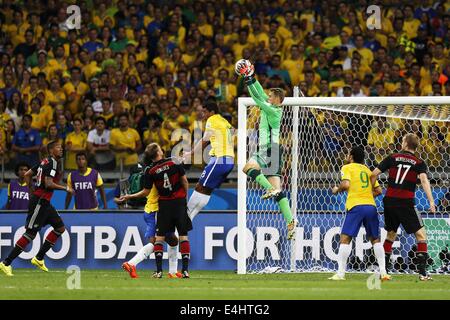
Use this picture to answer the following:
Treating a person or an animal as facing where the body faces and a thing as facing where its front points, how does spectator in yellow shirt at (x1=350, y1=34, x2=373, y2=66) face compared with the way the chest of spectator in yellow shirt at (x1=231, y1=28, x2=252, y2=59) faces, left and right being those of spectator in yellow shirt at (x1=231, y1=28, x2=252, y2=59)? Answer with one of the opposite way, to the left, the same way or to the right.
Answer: the same way

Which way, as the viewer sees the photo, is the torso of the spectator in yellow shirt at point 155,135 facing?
toward the camera

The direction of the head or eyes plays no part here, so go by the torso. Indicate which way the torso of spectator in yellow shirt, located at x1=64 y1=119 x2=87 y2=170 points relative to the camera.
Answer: toward the camera

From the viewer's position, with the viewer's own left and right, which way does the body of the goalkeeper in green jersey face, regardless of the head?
facing to the left of the viewer

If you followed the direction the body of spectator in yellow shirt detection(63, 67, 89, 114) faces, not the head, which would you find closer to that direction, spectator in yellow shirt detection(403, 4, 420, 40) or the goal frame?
the goal frame

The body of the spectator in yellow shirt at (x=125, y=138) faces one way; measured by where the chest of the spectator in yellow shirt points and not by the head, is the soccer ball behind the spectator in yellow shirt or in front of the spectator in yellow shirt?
in front

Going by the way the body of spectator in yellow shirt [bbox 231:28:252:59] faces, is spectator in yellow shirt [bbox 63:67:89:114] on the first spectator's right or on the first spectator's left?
on the first spectator's right

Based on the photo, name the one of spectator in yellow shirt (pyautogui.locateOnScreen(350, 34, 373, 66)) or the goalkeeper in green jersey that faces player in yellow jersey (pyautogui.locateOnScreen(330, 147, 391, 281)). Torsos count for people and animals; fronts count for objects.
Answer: the spectator in yellow shirt
